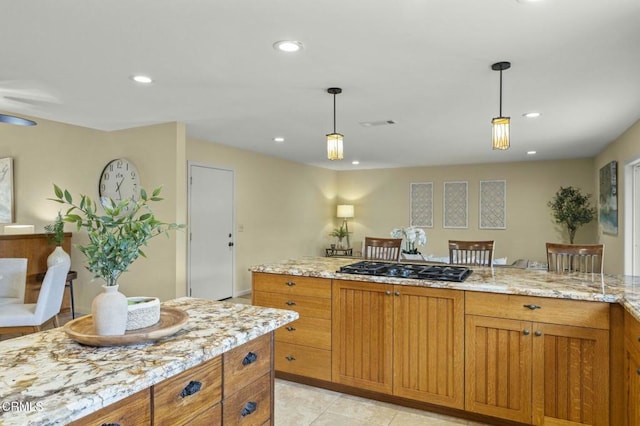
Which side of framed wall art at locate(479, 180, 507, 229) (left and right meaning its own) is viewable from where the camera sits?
front

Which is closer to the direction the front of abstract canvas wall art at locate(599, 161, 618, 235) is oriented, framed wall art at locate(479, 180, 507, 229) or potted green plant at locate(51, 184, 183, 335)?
the framed wall art

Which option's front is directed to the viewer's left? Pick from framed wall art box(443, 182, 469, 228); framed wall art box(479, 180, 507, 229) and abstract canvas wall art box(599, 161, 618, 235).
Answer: abstract canvas wall art box(599, 161, 618, 235)

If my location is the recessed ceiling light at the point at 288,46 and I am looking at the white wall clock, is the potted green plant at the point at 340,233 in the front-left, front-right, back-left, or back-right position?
front-right

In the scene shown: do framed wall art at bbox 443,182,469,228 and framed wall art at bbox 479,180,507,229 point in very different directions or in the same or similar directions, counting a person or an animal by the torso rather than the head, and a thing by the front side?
same or similar directions

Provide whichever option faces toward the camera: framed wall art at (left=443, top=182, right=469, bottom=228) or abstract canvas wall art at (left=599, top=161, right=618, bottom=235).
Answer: framed wall art at (left=443, top=182, right=469, bottom=228)

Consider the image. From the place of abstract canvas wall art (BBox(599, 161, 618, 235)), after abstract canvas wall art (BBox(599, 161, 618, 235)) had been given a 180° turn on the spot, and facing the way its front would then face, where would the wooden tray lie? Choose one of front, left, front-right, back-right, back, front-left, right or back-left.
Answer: right

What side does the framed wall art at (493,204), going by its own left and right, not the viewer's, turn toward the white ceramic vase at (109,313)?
front

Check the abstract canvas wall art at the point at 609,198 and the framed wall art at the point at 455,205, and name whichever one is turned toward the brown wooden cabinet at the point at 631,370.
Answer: the framed wall art at the point at 455,205

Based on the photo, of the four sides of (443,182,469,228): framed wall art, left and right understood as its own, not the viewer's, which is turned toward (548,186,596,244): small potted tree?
left

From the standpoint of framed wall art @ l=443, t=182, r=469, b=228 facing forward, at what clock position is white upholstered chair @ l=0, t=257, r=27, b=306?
The white upholstered chair is roughly at 1 o'clock from the framed wall art.

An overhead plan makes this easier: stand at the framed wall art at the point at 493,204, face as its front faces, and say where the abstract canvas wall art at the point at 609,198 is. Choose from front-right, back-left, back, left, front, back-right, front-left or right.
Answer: front-left

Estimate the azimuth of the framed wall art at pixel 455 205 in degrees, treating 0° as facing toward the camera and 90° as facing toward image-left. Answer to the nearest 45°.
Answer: approximately 0°

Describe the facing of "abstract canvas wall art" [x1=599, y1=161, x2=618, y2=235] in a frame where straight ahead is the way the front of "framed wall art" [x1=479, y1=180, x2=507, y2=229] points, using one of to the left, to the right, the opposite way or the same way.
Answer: to the right

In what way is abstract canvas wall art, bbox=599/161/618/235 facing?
to the viewer's left

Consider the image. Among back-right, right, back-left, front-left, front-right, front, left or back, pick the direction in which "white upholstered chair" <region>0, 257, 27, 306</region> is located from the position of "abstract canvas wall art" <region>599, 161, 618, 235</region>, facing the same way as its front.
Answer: front-left

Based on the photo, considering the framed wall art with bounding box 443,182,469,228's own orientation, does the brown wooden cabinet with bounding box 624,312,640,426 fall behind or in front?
in front
